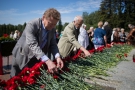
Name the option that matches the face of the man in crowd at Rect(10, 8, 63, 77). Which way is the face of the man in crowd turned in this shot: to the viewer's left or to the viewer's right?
to the viewer's right

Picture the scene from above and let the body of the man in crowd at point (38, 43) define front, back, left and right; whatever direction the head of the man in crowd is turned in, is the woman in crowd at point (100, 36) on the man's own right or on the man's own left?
on the man's own left

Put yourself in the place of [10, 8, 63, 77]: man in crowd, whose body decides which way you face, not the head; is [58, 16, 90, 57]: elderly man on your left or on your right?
on your left

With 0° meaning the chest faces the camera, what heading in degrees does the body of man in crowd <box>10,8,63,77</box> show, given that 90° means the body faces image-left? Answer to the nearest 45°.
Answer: approximately 315°
